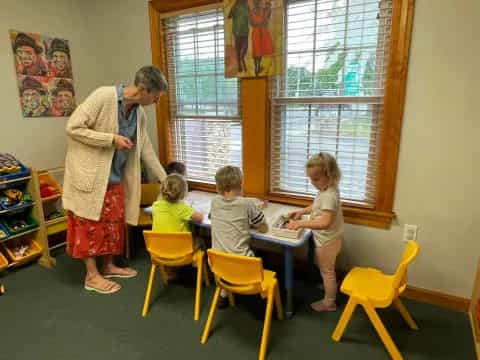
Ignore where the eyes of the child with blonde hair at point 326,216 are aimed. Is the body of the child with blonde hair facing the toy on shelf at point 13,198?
yes

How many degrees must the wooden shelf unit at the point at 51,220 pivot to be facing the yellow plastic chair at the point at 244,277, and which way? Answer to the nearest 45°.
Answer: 0° — it already faces it

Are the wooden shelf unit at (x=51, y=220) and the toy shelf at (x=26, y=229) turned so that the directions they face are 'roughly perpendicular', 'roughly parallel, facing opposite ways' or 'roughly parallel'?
roughly parallel

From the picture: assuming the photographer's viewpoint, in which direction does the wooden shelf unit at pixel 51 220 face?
facing the viewer and to the right of the viewer

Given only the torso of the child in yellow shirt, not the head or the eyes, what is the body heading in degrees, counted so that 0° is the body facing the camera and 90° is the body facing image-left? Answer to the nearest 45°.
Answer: approximately 180°

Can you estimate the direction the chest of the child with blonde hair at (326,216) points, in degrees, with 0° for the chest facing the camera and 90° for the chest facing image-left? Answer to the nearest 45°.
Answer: approximately 90°

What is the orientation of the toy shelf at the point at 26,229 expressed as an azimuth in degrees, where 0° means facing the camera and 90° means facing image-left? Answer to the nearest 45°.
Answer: approximately 315°

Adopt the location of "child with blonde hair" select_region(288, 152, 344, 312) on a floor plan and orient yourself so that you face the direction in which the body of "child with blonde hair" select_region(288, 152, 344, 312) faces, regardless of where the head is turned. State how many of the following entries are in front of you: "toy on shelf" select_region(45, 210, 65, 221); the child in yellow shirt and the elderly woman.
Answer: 3

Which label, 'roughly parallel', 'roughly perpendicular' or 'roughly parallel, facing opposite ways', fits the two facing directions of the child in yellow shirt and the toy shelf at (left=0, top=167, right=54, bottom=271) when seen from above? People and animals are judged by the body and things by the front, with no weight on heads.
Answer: roughly perpendicular

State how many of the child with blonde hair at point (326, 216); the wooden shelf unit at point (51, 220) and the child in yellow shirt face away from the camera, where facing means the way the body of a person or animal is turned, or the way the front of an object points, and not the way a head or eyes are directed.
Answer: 1

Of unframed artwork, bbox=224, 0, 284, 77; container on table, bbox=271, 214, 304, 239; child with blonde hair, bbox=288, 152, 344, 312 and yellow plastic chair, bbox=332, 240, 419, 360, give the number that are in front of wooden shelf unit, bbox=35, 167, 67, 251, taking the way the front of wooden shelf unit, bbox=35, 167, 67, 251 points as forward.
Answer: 4

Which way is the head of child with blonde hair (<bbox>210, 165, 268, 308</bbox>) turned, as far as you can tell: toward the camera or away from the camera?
away from the camera

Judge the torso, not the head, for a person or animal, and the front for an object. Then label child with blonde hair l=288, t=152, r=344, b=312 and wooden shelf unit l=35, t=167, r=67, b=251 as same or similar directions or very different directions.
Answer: very different directions

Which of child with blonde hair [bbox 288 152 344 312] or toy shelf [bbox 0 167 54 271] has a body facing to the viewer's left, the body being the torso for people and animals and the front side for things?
the child with blonde hair

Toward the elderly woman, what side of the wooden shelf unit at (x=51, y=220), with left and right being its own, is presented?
front

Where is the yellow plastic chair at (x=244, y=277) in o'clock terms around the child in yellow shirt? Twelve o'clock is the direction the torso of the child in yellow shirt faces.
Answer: The yellow plastic chair is roughly at 5 o'clock from the child in yellow shirt.

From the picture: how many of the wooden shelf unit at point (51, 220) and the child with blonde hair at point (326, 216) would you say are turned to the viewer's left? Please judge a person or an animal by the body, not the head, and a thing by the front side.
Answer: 1
